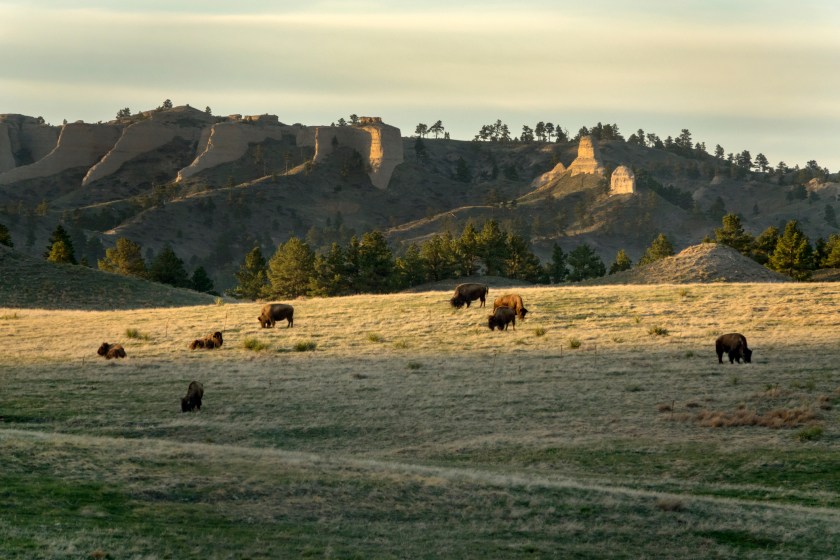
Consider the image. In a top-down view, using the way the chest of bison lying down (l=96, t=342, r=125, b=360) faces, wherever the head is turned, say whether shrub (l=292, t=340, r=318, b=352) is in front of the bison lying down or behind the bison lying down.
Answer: behind

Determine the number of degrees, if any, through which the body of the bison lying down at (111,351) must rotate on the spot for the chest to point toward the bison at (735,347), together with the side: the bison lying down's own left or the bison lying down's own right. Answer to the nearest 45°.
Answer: approximately 135° to the bison lying down's own left

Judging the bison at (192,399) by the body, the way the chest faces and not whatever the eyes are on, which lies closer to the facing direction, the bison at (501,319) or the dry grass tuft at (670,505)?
the dry grass tuft

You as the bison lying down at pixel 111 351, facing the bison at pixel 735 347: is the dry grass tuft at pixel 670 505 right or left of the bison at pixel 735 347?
right

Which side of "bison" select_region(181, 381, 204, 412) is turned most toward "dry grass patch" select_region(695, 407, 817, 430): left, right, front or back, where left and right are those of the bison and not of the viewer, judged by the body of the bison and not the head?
left

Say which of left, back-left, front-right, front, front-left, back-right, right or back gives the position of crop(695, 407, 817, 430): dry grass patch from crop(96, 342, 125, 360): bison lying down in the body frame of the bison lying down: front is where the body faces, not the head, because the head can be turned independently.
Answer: back-left

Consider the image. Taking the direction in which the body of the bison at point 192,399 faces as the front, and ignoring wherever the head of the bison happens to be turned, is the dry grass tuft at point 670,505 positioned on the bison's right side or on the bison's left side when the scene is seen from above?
on the bison's left side

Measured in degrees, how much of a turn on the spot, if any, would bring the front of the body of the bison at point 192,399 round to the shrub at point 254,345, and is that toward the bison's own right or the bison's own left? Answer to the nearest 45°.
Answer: approximately 135° to the bison's own right

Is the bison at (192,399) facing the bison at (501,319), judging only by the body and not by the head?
no

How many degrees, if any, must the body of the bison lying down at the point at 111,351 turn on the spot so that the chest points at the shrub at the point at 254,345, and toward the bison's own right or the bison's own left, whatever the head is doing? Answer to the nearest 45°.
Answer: approximately 180°

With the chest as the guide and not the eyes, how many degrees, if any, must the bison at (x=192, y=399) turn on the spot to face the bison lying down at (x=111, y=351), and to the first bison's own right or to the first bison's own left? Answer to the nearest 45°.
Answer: approximately 135° to the first bison's own right

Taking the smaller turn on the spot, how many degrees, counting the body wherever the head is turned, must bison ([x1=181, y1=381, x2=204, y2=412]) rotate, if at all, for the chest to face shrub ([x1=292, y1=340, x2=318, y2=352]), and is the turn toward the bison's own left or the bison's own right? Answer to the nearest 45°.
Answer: approximately 135° to the bison's own right

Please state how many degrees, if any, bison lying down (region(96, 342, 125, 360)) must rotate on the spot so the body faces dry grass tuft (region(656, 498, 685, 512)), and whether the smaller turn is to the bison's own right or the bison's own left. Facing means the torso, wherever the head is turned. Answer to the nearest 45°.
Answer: approximately 90° to the bison's own left

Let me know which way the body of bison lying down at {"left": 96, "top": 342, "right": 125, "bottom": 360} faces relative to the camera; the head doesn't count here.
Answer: to the viewer's left

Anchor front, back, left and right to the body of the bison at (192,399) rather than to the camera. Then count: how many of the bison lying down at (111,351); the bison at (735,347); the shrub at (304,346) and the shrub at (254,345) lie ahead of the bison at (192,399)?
0

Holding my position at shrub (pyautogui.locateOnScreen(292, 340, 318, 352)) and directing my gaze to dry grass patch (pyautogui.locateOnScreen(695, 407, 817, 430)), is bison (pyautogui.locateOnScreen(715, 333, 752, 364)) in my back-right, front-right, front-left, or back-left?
front-left

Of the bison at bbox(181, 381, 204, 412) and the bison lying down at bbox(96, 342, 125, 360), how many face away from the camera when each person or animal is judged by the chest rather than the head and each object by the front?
0
